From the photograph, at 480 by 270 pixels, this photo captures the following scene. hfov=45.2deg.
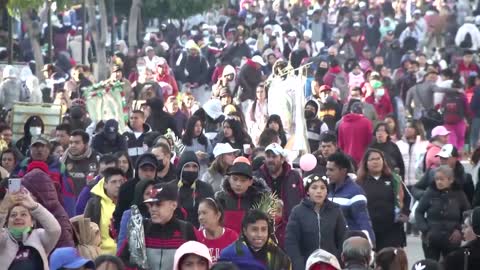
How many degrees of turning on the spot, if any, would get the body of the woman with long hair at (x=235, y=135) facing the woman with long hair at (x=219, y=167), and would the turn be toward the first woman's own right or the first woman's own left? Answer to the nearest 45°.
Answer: approximately 45° to the first woman's own left

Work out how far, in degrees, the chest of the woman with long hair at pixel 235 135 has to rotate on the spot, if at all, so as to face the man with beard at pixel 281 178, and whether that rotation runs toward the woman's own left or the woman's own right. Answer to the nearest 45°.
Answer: approximately 45° to the woman's own left

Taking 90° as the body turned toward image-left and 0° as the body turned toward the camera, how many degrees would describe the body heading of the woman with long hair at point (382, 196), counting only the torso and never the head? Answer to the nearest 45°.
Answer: approximately 0°

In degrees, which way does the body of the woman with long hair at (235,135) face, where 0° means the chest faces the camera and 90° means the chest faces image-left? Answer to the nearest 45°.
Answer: approximately 45°
